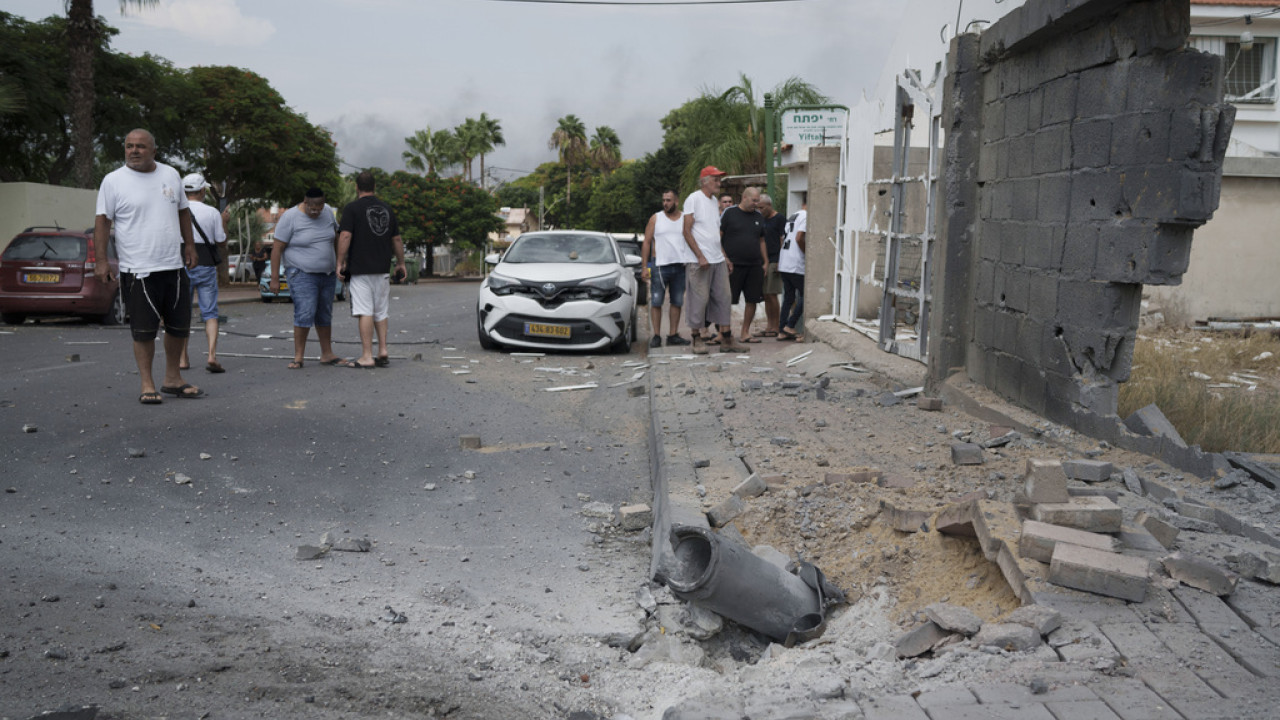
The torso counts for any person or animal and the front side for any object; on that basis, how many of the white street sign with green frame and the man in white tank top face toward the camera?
2

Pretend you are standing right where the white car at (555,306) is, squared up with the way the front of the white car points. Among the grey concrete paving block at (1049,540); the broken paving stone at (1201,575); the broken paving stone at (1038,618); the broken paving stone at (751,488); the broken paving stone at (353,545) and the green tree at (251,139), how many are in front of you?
5

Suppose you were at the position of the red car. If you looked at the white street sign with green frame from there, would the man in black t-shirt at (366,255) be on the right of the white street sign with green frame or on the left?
right

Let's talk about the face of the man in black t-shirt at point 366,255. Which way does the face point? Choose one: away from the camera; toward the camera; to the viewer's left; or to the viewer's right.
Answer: away from the camera

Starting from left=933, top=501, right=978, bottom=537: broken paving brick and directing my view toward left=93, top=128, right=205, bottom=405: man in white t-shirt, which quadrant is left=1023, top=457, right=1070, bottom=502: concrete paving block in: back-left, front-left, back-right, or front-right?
back-right

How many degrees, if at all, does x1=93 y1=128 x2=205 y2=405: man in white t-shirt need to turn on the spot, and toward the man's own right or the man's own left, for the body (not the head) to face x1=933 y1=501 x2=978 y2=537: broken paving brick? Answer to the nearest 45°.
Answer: approximately 45° to the man's own left
